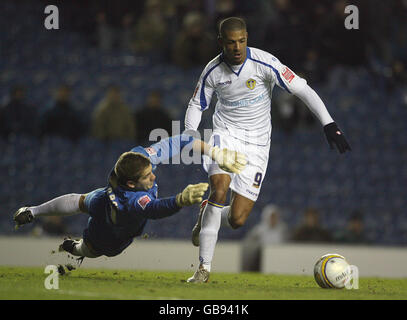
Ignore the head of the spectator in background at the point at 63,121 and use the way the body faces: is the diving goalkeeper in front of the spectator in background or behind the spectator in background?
in front

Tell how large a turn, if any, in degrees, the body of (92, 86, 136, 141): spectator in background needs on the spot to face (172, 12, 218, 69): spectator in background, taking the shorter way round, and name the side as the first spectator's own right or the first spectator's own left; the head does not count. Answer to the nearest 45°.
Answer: approximately 135° to the first spectator's own left

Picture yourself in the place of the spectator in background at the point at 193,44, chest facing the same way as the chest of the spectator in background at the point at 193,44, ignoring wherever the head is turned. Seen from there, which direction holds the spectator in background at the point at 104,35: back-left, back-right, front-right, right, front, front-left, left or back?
back-right

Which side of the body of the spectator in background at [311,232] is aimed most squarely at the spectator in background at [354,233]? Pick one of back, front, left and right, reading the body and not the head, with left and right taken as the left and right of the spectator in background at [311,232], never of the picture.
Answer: left

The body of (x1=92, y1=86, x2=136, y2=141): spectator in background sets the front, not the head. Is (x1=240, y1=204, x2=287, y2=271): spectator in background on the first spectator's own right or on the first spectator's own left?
on the first spectator's own left

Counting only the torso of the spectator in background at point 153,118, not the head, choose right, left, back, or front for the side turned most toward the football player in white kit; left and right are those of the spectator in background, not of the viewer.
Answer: front

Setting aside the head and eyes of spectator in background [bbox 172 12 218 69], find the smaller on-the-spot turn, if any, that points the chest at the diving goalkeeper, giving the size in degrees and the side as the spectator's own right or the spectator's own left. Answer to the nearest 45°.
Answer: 0° — they already face them

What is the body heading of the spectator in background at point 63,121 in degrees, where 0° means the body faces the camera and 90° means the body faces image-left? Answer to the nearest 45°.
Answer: approximately 0°

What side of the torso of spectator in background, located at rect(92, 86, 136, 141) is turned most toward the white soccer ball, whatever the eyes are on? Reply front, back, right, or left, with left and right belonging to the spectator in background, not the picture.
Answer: front

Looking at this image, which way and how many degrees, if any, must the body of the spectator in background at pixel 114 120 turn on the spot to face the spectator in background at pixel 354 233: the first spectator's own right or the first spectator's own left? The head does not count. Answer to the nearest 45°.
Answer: approximately 90° to the first spectator's own left
